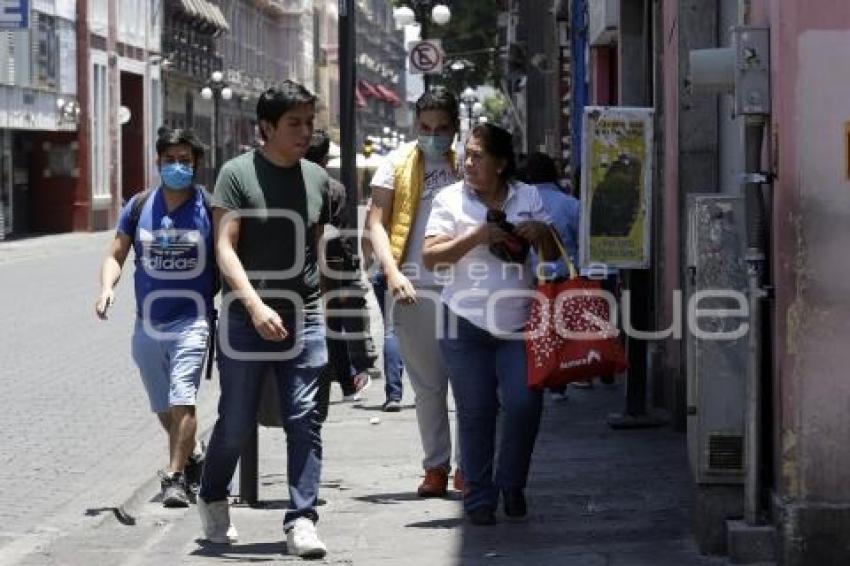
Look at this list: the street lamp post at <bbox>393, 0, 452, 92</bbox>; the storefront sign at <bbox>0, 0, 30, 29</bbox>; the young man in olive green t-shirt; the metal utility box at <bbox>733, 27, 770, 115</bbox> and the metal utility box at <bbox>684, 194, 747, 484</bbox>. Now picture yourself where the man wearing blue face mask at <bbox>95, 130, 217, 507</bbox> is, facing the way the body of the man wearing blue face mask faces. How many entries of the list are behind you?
2

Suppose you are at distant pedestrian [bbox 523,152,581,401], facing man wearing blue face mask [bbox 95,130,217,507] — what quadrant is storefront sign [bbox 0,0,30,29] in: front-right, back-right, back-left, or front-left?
back-right

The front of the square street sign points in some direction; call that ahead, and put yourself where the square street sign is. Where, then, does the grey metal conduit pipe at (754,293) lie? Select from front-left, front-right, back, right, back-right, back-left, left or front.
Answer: front

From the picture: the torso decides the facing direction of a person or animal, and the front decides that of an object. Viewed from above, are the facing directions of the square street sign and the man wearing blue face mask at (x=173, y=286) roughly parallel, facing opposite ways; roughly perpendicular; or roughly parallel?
roughly parallel

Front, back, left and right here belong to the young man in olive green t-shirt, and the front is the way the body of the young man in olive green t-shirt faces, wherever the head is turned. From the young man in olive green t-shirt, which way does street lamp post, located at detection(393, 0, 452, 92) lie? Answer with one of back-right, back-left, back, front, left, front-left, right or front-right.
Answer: back-left

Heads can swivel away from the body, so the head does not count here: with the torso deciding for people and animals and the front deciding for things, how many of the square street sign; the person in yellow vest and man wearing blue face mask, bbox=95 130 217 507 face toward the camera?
3

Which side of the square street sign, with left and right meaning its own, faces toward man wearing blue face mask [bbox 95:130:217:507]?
front

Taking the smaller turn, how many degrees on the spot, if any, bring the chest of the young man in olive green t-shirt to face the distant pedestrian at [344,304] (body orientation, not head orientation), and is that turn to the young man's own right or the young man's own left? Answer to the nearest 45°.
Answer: approximately 135° to the young man's own left

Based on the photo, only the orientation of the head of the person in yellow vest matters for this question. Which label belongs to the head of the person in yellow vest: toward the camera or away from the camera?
toward the camera

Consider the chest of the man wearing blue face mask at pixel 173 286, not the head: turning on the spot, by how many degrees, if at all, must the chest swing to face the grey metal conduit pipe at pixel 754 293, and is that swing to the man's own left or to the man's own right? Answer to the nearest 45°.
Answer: approximately 45° to the man's own left

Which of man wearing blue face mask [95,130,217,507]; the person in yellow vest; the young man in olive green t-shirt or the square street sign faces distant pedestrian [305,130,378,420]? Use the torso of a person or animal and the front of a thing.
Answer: the square street sign

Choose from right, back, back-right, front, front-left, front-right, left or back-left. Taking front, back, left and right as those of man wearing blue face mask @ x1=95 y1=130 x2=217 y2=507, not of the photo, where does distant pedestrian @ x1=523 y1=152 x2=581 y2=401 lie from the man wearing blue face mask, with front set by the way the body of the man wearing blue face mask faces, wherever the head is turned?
back-left

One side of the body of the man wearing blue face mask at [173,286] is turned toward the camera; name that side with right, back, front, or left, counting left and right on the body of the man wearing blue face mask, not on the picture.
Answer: front

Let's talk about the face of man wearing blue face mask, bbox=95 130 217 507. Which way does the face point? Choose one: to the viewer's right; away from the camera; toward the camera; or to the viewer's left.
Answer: toward the camera

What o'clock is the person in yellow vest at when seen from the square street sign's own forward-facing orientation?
The person in yellow vest is roughly at 12 o'clock from the square street sign.

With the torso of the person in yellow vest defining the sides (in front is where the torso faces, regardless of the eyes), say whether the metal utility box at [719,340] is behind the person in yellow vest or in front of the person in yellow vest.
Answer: in front

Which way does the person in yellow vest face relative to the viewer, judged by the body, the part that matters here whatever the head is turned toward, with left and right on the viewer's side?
facing the viewer

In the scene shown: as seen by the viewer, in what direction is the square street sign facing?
toward the camera
